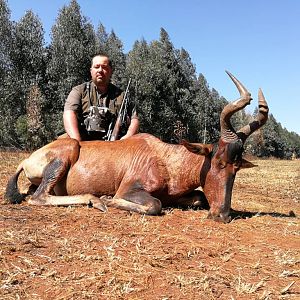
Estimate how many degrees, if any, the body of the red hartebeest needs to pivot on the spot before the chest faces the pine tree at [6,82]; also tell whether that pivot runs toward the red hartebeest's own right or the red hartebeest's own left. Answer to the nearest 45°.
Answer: approximately 90° to the red hartebeest's own left

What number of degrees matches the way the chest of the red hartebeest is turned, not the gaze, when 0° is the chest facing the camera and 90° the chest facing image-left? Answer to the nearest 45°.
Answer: approximately 270°

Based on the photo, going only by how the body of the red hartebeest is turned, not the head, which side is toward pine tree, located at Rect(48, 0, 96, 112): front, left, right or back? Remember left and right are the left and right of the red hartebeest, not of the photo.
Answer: left
